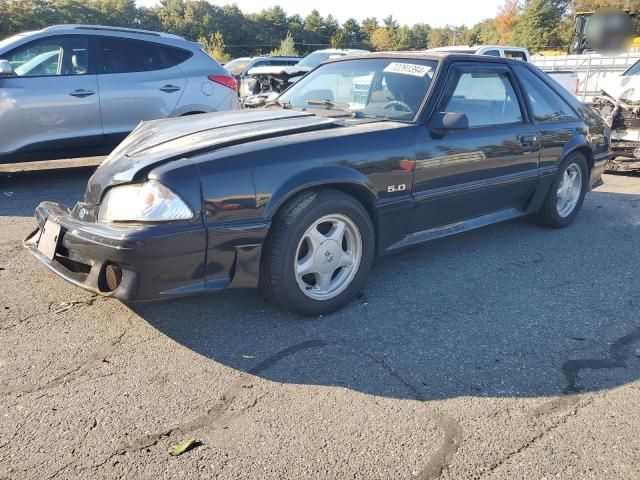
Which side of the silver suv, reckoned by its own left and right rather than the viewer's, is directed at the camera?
left

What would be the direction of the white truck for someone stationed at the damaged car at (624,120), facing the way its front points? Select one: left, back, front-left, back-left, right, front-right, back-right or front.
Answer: right

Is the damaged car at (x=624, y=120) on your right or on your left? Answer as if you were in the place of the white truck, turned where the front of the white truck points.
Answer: on your left

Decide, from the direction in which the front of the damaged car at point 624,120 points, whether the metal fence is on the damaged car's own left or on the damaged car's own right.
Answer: on the damaged car's own right

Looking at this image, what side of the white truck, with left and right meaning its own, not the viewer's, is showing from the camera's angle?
left

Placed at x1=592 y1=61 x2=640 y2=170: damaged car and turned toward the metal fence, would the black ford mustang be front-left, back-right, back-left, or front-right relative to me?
back-left

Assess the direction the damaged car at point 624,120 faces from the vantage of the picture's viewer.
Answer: facing the viewer and to the left of the viewer

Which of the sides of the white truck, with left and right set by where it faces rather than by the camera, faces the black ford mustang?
left

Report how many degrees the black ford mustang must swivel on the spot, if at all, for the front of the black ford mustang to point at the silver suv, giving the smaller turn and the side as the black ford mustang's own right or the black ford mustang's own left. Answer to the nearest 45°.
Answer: approximately 90° to the black ford mustang's own right
